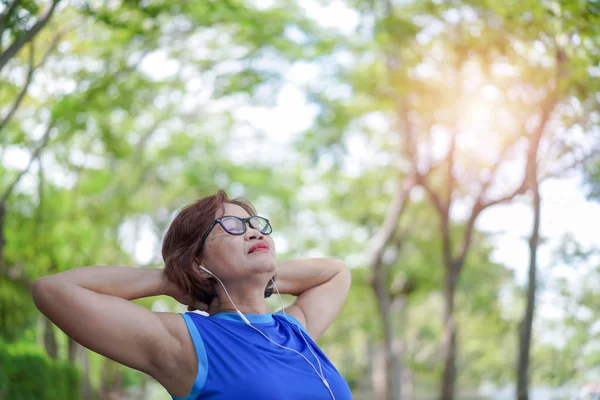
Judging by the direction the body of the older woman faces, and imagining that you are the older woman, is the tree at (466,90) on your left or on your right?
on your left

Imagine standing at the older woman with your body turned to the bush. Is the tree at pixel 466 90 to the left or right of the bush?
right

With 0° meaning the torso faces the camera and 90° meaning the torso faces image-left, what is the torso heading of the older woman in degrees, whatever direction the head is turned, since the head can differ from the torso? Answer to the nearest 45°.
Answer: approximately 315°

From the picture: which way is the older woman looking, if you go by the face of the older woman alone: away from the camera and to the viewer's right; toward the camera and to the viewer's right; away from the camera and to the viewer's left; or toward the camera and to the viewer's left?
toward the camera and to the viewer's right
